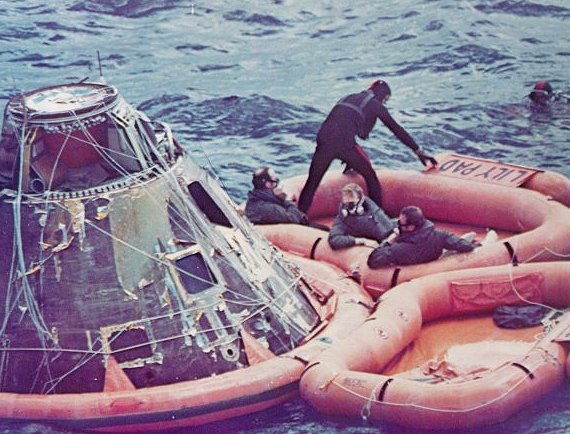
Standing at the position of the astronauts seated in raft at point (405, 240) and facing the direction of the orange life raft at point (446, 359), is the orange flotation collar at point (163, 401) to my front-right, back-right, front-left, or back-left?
front-right

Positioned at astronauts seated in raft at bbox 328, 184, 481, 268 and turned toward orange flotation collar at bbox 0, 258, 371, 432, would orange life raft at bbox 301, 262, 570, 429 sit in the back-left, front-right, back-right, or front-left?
front-left

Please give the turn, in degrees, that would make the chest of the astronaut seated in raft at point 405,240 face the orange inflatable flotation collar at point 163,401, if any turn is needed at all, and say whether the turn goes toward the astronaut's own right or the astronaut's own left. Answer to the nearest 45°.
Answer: approximately 45° to the astronaut's own right

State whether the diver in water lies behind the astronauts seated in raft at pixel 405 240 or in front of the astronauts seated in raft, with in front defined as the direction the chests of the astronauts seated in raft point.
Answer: behind
